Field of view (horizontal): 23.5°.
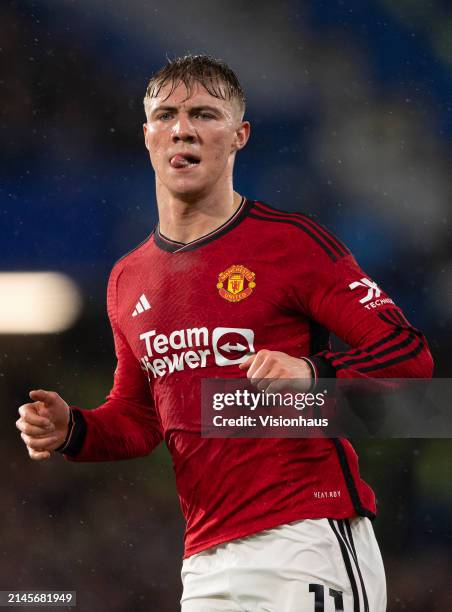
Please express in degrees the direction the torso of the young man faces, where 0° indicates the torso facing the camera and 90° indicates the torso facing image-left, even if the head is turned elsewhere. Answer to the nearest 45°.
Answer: approximately 45°

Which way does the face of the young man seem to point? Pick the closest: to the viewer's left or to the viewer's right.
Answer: to the viewer's left
